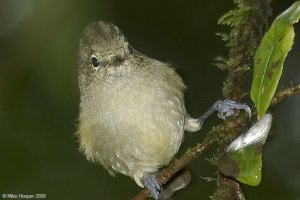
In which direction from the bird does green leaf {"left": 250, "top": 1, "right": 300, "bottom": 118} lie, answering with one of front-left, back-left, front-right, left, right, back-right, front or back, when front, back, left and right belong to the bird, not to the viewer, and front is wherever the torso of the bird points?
front-left

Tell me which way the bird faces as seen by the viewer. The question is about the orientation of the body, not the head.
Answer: toward the camera
